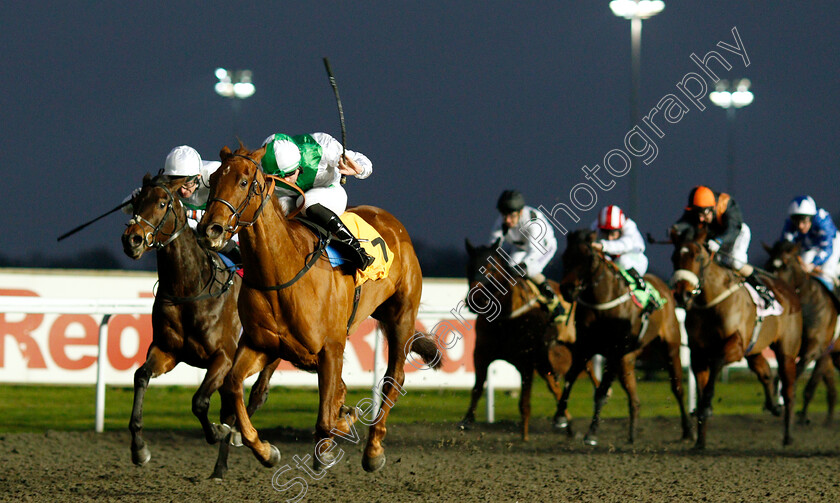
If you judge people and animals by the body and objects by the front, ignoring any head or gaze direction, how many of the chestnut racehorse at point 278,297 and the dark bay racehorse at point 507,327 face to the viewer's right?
0

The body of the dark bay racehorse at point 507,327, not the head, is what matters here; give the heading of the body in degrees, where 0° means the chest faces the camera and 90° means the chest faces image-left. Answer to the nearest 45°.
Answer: approximately 45°

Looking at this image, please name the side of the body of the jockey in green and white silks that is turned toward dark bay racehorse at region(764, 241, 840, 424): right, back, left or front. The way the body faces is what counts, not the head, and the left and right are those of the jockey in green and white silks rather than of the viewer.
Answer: back

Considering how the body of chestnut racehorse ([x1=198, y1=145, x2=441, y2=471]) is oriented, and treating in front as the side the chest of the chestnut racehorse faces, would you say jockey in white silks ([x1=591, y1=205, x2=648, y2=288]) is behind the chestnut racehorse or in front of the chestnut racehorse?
behind

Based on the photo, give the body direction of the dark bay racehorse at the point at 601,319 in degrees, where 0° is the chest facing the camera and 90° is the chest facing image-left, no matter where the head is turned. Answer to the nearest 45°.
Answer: approximately 45°

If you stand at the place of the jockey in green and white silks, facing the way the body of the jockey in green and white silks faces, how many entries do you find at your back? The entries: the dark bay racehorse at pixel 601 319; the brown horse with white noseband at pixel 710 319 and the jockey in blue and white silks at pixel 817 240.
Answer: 3

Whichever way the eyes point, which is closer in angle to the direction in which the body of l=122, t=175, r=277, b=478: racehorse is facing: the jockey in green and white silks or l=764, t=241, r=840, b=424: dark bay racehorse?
the jockey in green and white silks

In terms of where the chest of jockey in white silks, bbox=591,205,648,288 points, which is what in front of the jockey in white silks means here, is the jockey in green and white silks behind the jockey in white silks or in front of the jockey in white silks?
in front
